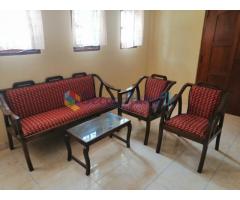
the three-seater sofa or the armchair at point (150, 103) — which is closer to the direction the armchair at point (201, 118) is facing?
the three-seater sofa

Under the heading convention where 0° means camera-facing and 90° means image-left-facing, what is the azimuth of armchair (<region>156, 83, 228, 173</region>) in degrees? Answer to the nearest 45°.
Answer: approximately 45°

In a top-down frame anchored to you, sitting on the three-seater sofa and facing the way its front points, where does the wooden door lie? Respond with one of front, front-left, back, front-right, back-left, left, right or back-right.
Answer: front-left

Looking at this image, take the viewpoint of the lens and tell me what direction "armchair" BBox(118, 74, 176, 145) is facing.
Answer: facing the viewer and to the left of the viewer

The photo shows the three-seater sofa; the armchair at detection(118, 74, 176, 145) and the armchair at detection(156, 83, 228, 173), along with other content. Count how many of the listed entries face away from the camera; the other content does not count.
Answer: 0

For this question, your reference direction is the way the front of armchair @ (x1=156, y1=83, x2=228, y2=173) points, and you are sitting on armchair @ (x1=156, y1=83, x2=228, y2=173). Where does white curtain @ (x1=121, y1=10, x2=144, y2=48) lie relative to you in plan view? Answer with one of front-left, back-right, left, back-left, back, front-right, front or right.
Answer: right

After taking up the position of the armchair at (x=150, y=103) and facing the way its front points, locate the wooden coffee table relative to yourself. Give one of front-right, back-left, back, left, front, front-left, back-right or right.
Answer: front

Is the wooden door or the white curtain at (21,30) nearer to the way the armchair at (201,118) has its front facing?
the white curtain

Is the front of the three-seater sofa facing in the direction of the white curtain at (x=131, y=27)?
no

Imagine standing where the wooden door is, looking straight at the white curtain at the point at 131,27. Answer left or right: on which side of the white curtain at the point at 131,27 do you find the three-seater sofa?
left

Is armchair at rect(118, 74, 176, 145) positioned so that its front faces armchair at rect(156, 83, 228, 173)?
no

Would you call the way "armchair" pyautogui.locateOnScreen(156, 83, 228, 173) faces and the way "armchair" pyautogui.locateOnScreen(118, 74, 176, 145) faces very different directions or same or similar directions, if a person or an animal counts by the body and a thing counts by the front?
same or similar directions

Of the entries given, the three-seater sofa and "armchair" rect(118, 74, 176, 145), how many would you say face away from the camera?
0
